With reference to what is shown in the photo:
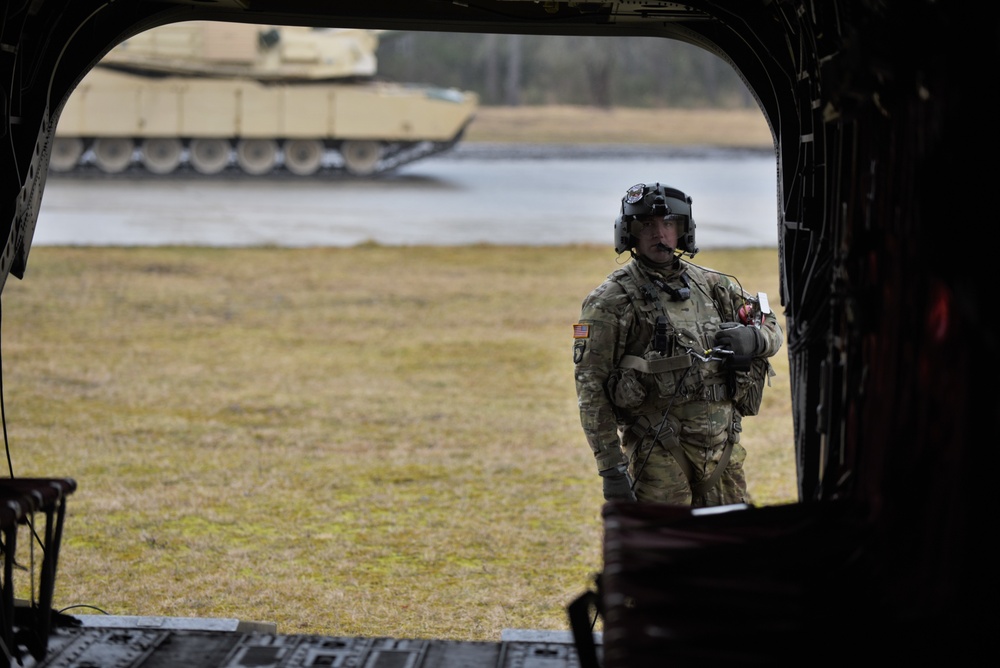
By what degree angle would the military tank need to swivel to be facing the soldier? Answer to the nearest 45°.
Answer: approximately 90° to its right

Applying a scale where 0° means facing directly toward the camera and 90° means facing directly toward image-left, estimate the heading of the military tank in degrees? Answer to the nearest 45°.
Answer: approximately 270°
